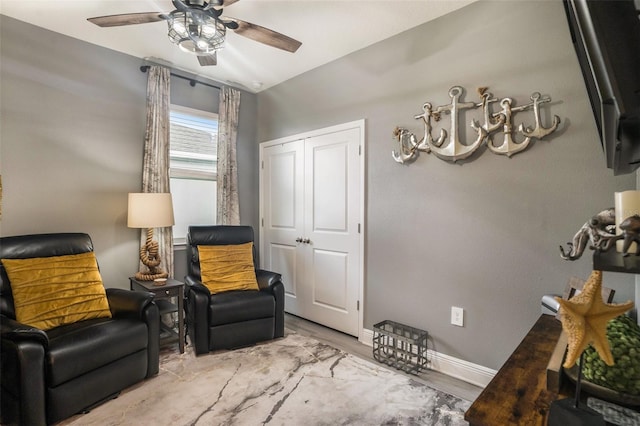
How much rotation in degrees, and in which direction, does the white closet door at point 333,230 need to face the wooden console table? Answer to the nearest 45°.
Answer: approximately 45° to its left

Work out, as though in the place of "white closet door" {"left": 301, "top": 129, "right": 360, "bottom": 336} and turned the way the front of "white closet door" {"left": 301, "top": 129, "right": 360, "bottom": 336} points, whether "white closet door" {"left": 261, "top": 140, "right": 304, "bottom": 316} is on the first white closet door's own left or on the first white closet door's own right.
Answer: on the first white closet door's own right

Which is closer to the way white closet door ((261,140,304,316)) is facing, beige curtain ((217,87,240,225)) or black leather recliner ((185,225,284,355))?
the black leather recliner

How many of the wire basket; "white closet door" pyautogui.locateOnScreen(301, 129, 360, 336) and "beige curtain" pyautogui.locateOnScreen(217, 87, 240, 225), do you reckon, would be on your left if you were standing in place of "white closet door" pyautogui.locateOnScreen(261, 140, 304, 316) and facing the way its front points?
2

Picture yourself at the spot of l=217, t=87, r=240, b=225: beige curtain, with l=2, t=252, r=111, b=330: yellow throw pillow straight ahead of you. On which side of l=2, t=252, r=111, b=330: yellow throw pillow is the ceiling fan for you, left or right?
left

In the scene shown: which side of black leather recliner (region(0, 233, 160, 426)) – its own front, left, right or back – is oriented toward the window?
left

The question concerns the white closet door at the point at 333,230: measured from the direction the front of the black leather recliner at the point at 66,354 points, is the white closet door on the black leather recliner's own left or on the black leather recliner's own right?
on the black leather recliner's own left

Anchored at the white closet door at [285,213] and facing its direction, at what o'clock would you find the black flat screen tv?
The black flat screen tv is roughly at 10 o'clock from the white closet door.

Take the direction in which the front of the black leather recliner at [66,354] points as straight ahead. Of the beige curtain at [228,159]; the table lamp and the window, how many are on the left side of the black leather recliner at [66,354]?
3
